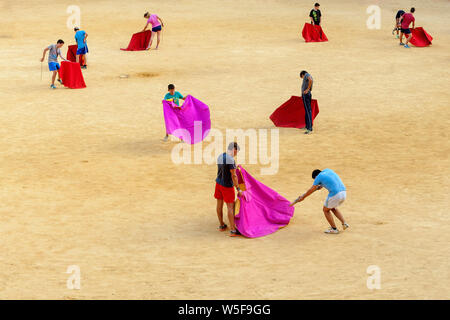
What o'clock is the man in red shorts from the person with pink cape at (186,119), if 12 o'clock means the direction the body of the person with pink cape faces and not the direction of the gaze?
The man in red shorts is roughly at 12 o'clock from the person with pink cape.

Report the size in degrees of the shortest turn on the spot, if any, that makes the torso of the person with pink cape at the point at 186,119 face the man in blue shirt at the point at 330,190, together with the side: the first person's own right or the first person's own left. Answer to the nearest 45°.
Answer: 0° — they already face them

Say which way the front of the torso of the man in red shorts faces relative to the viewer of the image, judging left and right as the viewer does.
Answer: facing away from the viewer and to the right of the viewer

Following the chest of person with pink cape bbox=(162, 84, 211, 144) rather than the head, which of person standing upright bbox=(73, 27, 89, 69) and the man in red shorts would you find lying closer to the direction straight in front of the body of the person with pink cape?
the man in red shorts

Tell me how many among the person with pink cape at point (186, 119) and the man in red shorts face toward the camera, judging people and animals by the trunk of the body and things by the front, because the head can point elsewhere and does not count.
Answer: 1

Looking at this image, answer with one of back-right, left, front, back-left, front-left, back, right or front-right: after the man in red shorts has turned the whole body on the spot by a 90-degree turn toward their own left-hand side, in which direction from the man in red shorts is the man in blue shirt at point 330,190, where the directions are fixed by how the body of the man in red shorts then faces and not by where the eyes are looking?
back-right

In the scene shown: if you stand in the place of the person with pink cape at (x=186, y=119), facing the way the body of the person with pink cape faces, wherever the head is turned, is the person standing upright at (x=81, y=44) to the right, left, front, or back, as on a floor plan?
back
